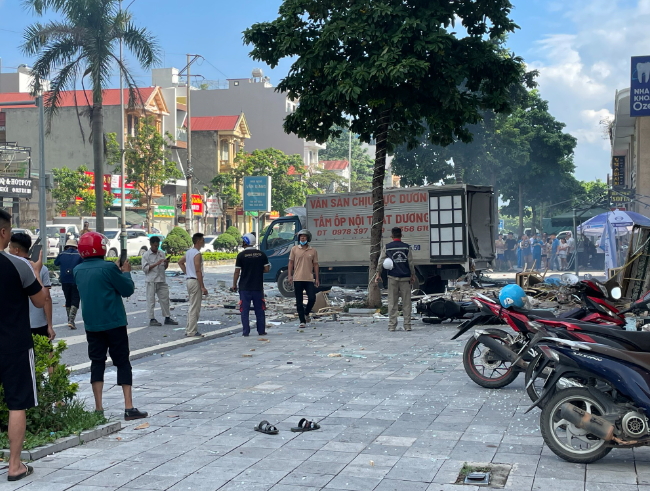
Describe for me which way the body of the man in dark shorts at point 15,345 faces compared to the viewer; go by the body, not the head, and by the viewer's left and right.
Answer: facing away from the viewer and to the right of the viewer

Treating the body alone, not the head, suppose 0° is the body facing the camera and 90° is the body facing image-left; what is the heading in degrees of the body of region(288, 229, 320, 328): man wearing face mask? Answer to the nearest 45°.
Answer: approximately 0°

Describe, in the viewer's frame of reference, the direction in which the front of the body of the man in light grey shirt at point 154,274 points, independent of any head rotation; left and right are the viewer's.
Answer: facing the viewer and to the right of the viewer

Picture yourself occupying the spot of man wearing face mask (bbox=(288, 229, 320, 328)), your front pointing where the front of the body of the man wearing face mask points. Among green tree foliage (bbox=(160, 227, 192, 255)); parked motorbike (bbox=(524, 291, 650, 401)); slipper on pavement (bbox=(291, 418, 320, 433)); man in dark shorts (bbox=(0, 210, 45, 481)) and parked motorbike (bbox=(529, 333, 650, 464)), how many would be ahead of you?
4

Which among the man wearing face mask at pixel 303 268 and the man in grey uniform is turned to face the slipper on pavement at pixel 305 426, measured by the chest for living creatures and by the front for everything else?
the man wearing face mask

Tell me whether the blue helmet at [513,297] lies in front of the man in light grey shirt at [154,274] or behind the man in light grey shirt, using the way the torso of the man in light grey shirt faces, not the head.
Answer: in front

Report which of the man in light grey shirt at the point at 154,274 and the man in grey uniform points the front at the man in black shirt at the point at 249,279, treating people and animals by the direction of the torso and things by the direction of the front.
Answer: the man in light grey shirt

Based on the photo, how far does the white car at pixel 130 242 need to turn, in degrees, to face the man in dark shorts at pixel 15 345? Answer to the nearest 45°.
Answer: approximately 45° to its left

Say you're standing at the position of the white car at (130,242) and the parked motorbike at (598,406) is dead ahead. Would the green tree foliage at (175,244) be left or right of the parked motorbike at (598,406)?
left

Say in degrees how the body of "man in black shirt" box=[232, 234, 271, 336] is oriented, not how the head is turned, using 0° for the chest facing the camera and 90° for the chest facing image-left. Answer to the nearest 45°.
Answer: approximately 180°

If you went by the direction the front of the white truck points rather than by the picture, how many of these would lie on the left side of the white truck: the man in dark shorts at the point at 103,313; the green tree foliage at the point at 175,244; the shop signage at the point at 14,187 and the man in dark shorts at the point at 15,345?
2
